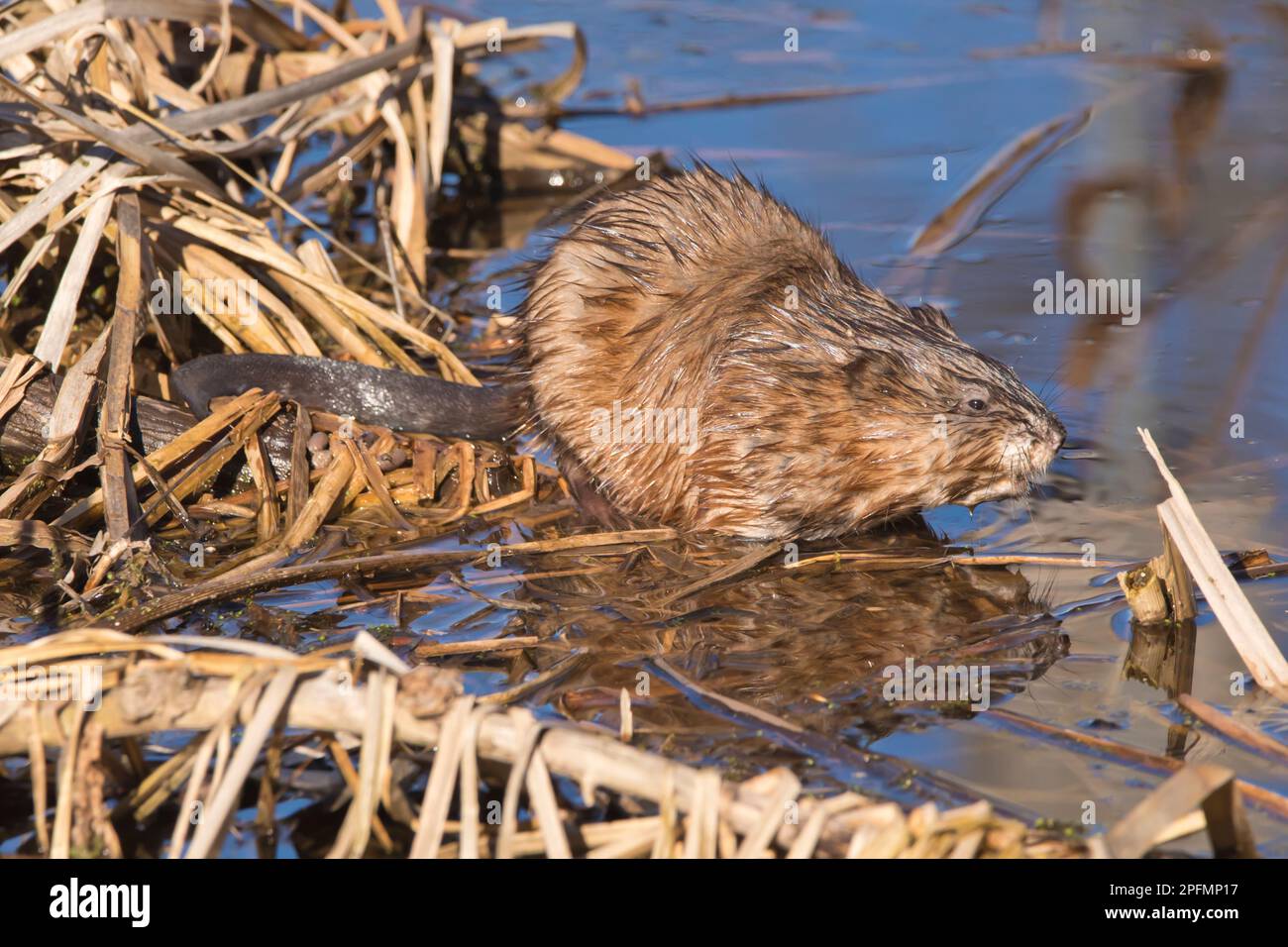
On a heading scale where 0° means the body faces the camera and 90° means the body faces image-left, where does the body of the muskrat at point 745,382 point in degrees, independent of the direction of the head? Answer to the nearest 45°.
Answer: approximately 270°
